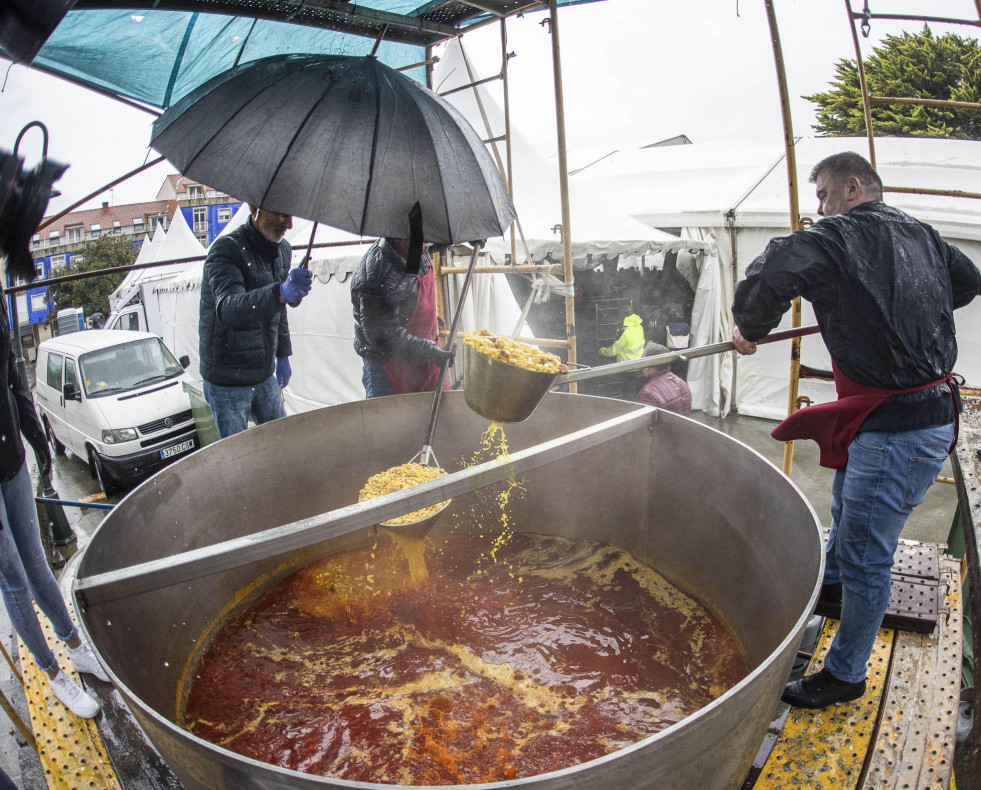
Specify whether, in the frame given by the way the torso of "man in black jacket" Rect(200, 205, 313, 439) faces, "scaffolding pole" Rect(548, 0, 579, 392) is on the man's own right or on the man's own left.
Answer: on the man's own left

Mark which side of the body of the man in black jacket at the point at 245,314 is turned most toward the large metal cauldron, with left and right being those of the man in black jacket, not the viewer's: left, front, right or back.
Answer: front

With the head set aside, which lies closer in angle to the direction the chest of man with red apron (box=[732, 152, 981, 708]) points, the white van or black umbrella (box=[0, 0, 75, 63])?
the white van

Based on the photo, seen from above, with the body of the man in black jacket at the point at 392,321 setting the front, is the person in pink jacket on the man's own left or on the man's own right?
on the man's own left

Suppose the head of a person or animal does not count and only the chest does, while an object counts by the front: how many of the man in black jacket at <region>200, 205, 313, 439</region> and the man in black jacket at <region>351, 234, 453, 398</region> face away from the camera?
0

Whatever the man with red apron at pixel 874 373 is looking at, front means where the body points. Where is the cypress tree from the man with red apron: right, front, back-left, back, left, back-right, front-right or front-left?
front-right

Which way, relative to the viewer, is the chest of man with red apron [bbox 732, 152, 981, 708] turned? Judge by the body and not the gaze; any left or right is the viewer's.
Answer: facing away from the viewer and to the left of the viewer

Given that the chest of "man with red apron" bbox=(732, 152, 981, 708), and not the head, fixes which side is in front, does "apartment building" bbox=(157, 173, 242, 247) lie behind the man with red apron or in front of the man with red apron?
in front

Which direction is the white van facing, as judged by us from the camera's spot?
facing the viewer and to the right of the viewer
